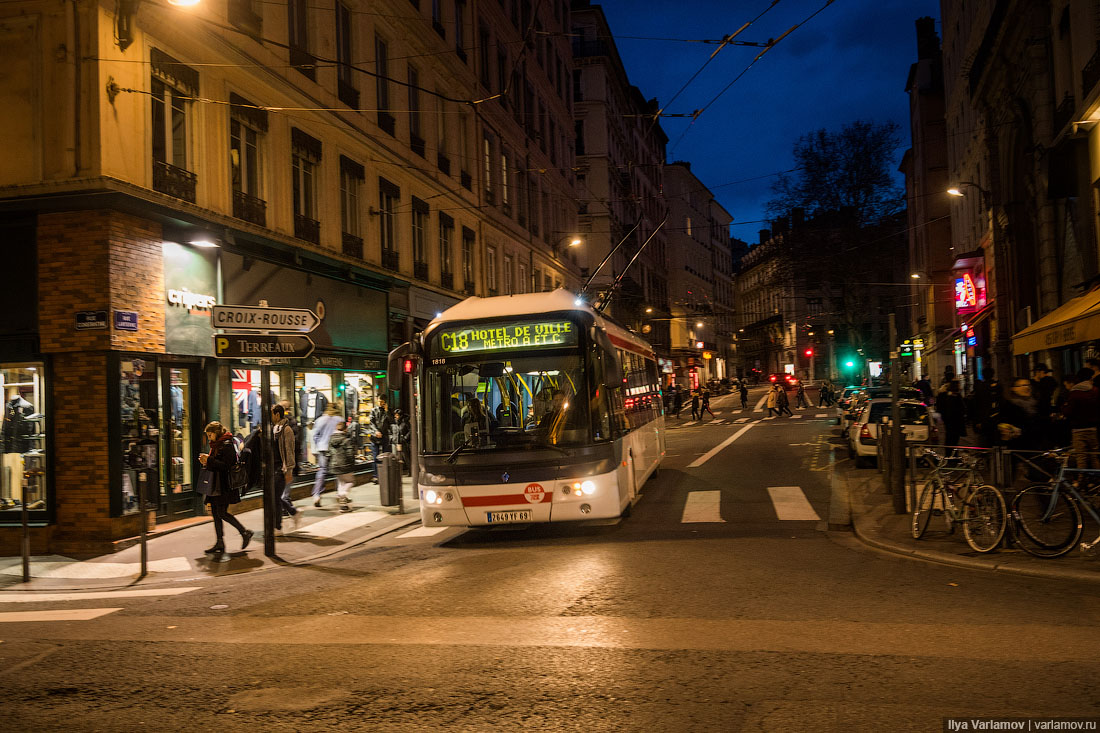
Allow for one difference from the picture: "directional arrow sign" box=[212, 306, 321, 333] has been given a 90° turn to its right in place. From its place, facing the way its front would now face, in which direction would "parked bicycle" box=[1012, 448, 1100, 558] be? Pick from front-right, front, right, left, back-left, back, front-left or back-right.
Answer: back-left

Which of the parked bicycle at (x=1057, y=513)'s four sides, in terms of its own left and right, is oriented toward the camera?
left

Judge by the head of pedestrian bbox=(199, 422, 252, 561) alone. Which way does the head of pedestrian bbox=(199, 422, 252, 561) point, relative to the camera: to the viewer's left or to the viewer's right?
to the viewer's left

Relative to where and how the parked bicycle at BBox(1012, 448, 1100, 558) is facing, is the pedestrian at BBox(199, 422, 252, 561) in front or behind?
in front

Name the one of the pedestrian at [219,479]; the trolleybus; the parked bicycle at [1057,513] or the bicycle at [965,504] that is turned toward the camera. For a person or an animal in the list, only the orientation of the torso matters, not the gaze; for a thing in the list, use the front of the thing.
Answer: the trolleybus

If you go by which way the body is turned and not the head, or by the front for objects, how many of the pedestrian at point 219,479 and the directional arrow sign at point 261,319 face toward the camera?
1

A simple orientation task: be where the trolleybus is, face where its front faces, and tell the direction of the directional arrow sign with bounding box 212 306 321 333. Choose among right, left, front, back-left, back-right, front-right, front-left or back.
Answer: right

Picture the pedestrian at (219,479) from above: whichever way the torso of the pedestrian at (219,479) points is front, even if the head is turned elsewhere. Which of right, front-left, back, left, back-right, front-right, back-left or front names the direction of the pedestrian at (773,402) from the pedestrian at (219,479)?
back-right

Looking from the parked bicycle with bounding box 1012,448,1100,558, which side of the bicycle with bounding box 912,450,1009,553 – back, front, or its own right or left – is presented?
back

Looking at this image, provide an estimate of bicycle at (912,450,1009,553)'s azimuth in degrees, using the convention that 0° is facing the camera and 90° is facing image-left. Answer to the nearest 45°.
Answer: approximately 135°

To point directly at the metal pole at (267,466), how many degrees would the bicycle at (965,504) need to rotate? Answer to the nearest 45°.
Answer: approximately 45° to its left

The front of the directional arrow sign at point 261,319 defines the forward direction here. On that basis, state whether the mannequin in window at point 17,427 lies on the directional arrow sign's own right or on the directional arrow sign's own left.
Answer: on the directional arrow sign's own right
